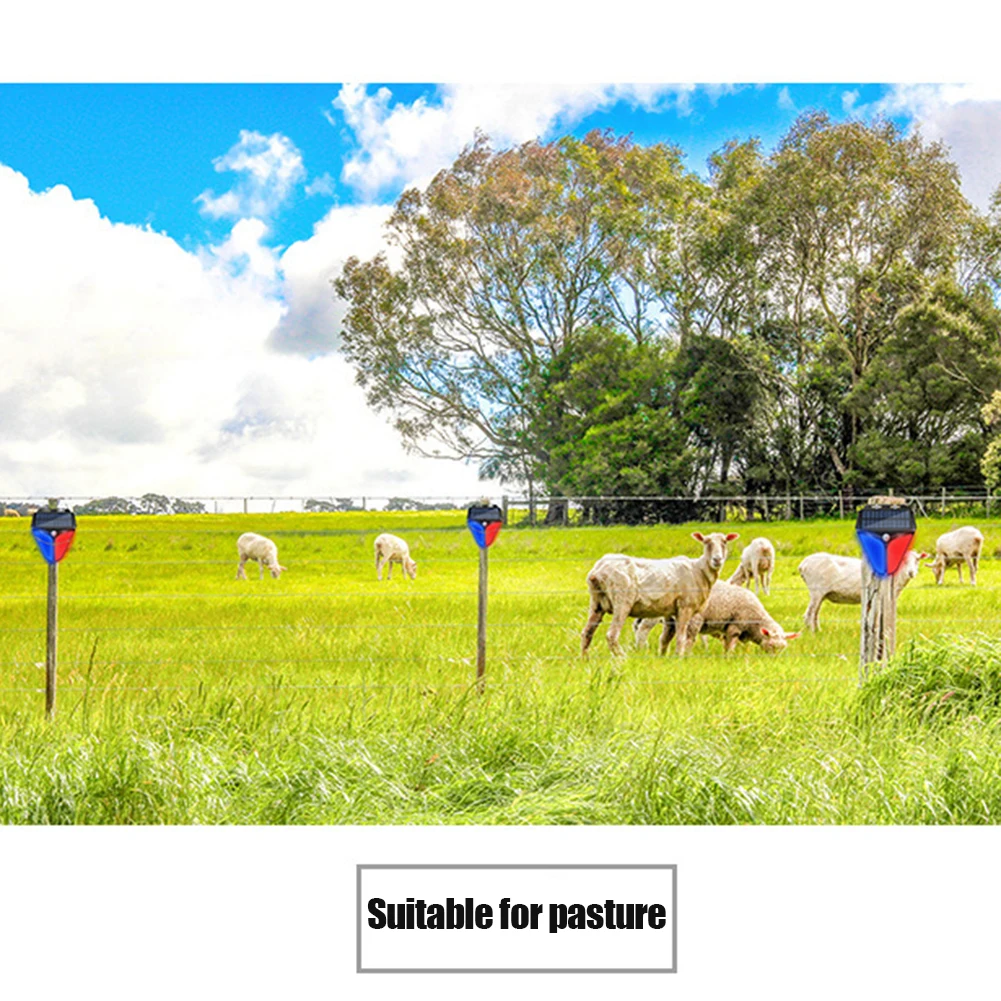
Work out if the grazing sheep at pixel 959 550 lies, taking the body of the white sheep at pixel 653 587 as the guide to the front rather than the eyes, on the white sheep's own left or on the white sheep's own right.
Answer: on the white sheep's own left

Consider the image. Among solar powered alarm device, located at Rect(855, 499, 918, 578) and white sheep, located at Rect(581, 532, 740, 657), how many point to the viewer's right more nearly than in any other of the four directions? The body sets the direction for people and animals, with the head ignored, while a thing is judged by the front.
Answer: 1

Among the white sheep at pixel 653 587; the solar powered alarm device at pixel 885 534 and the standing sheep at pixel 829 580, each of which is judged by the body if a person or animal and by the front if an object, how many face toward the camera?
1

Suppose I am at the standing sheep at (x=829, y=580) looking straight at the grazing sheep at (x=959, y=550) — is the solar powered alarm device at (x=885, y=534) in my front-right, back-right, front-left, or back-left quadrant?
back-right

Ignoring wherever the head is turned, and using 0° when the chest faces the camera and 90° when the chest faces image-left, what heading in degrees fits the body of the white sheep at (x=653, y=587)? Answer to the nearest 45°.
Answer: approximately 270°

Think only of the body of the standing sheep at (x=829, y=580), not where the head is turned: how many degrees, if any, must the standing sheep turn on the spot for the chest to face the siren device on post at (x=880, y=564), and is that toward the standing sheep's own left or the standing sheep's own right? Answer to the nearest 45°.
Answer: approximately 90° to the standing sheep's own right

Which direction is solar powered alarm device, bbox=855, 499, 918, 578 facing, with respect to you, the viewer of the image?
facing the viewer

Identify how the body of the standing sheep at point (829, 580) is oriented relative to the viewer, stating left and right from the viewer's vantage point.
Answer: facing to the right of the viewer

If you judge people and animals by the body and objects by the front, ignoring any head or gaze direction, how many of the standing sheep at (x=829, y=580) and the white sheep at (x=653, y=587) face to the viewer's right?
2

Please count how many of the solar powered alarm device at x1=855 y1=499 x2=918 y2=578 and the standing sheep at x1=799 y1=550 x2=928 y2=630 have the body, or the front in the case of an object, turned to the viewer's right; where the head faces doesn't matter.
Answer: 1

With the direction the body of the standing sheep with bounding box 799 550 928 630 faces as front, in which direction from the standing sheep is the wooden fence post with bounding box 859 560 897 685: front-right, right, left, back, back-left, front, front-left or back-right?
right

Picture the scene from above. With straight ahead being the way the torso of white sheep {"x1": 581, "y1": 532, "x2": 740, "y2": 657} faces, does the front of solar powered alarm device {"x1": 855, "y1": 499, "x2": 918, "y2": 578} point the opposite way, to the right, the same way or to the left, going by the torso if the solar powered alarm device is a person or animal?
to the right

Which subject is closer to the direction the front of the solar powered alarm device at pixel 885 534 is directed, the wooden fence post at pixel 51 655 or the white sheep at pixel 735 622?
the wooden fence post
